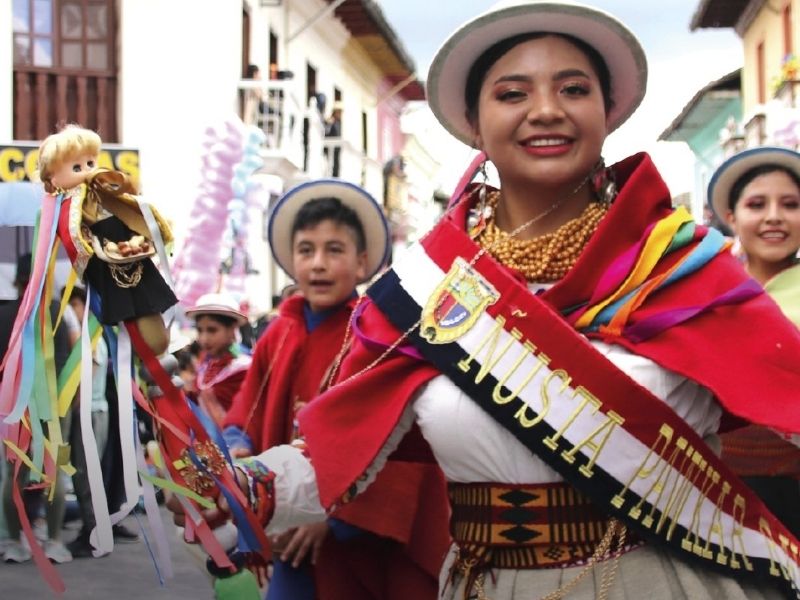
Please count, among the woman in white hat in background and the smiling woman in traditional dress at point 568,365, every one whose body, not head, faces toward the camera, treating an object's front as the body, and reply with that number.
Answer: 2

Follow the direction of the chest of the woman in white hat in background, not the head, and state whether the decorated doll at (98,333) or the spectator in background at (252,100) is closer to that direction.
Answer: the decorated doll

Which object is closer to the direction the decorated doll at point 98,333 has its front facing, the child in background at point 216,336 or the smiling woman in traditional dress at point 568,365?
the smiling woman in traditional dress

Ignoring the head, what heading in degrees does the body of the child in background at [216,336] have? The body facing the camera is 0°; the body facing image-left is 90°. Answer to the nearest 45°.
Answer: approximately 45°

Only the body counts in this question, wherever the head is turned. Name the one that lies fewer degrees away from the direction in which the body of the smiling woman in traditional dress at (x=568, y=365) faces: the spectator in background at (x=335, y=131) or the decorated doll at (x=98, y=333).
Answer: the decorated doll

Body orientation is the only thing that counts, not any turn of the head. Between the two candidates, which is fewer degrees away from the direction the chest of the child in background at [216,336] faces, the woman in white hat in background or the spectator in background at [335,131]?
the woman in white hat in background

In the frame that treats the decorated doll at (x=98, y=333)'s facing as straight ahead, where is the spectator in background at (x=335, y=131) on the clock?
The spectator in background is roughly at 8 o'clock from the decorated doll.

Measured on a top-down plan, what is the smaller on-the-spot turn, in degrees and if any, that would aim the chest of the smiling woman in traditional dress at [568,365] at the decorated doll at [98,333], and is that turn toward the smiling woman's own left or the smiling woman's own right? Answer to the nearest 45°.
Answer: approximately 90° to the smiling woman's own right

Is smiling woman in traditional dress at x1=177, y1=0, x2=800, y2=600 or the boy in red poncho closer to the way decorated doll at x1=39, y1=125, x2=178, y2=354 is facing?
the smiling woman in traditional dress

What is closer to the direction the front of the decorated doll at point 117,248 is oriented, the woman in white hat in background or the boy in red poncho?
the woman in white hat in background
